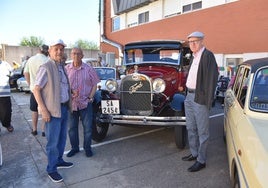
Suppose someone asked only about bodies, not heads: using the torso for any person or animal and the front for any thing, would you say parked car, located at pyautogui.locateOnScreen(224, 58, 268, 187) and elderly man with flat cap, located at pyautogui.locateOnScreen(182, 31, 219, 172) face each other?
no

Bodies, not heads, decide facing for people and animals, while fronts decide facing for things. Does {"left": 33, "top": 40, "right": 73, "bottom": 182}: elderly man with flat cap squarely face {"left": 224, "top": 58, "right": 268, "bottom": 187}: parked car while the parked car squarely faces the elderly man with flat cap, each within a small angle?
no

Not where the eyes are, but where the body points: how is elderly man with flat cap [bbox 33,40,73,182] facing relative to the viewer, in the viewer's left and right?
facing the viewer and to the right of the viewer

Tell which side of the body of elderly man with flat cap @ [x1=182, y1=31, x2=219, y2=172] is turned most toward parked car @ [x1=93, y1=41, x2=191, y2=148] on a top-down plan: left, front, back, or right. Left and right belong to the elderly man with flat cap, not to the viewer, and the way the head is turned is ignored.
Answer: right

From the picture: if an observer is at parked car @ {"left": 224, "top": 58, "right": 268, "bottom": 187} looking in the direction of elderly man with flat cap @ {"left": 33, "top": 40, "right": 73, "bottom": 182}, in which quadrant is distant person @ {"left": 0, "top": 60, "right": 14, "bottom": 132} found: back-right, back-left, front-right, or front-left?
front-right

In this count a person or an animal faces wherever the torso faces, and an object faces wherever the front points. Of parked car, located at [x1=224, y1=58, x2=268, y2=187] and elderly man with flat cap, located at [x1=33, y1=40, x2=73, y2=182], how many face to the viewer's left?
0

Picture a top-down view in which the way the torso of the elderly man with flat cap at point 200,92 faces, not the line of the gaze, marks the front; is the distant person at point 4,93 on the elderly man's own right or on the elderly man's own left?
on the elderly man's own right

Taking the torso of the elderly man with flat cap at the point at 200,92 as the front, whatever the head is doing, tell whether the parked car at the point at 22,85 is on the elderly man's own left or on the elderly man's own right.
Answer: on the elderly man's own right

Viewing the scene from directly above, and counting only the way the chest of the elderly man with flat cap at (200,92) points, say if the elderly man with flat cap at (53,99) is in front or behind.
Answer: in front

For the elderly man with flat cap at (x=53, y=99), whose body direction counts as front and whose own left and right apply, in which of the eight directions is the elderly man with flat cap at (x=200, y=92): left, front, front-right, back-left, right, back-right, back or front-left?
front-left

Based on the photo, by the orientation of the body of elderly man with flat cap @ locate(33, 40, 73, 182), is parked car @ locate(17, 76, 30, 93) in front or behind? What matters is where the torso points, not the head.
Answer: behind

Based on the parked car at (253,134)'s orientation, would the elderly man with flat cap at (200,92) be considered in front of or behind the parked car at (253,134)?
behind

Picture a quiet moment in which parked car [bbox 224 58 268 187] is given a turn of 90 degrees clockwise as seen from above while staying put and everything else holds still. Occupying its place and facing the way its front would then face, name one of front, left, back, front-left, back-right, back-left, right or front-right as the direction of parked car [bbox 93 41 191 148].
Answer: right

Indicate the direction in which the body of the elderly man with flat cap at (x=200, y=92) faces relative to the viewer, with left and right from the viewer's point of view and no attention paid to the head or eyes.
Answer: facing the viewer and to the left of the viewer

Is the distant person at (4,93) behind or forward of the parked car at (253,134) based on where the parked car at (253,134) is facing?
behind
